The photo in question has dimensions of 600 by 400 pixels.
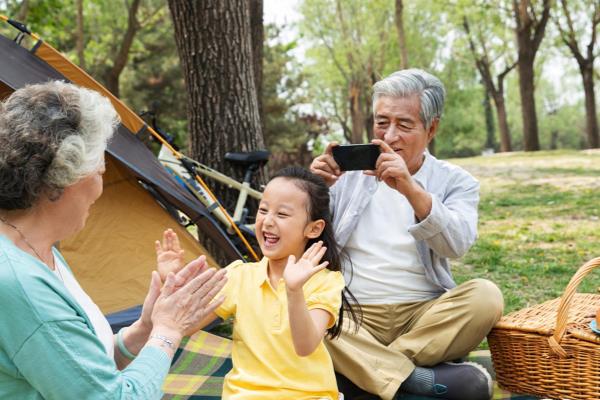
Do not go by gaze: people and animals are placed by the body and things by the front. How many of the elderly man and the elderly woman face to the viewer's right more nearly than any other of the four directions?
1

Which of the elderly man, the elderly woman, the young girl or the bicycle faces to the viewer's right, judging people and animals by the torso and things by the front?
the elderly woman

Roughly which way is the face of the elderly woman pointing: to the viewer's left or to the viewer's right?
to the viewer's right

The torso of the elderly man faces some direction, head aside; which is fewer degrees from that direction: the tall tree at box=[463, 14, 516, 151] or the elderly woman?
the elderly woman

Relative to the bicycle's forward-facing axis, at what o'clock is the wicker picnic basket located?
The wicker picnic basket is roughly at 8 o'clock from the bicycle.

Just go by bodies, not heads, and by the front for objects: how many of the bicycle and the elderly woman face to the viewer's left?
1

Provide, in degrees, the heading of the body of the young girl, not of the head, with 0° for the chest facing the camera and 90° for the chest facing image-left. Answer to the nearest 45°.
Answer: approximately 45°

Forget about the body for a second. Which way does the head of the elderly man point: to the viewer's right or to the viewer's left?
to the viewer's left

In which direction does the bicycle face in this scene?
to the viewer's left

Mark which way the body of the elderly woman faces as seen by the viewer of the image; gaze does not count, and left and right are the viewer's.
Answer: facing to the right of the viewer

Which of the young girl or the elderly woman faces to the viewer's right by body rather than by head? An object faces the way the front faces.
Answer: the elderly woman
